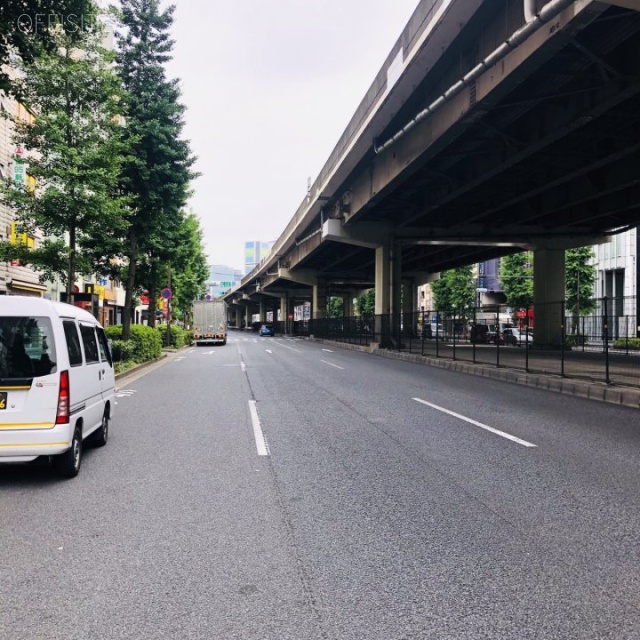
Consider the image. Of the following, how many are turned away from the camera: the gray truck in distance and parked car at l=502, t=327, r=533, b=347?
1

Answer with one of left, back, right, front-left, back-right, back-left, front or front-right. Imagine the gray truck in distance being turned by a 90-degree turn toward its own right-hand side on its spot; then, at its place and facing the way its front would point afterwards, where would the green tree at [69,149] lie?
right

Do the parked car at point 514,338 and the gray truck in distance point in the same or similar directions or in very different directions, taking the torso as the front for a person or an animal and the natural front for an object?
very different directions

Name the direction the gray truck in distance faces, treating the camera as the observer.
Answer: facing away from the viewer

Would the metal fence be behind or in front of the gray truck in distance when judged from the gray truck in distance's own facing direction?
behind

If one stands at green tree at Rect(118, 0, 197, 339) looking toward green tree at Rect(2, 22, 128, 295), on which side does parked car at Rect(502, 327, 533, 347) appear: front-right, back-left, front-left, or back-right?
back-left

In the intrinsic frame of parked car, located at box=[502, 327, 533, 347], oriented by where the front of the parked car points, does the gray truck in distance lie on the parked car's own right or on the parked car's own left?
on the parked car's own right

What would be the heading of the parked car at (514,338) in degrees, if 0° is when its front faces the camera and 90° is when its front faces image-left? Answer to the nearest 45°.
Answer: approximately 315°

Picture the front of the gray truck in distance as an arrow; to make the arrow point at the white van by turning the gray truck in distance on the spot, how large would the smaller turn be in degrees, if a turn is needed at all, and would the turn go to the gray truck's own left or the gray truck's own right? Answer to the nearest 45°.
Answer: approximately 180°

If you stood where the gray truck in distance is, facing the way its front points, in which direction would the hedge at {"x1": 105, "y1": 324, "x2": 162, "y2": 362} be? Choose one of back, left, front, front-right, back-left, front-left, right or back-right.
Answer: back
